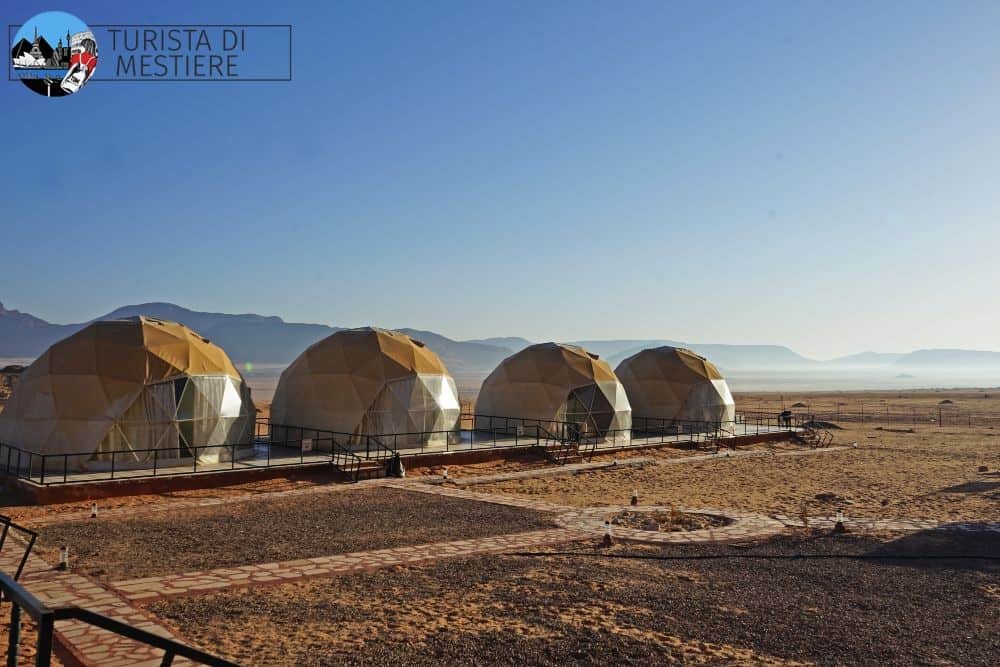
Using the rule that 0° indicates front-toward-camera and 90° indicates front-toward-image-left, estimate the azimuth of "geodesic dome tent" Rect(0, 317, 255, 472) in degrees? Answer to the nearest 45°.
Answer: approximately 315°

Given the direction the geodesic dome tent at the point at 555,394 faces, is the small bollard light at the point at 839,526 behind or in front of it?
in front

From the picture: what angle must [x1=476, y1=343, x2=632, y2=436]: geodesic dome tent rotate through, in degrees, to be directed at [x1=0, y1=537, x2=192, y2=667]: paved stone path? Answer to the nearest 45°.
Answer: approximately 45° to its right

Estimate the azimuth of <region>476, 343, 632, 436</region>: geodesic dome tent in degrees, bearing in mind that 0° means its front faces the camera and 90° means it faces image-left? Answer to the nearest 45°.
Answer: approximately 315°

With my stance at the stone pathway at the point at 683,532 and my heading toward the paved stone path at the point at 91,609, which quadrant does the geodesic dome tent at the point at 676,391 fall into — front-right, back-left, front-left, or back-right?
back-right

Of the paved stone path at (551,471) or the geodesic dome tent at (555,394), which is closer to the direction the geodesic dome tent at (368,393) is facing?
the paved stone path

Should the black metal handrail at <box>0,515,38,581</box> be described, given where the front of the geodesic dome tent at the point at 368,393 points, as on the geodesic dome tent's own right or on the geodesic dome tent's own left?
on the geodesic dome tent's own right

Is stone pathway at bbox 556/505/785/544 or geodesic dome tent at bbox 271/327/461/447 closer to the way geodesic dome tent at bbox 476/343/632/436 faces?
the stone pathway

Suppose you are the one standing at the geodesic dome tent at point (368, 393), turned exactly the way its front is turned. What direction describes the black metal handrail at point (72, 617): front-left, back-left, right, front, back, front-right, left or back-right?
front-right

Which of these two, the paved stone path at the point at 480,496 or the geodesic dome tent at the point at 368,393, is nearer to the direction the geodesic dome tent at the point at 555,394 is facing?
the paved stone path

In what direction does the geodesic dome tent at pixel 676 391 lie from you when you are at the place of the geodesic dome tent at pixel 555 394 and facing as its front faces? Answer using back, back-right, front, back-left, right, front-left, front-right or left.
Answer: left

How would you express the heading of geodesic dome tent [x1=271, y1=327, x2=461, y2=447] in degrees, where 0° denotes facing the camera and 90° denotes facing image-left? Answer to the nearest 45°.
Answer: approximately 315°

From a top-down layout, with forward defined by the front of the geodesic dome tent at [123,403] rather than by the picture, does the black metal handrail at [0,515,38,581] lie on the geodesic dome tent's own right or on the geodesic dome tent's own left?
on the geodesic dome tent's own right

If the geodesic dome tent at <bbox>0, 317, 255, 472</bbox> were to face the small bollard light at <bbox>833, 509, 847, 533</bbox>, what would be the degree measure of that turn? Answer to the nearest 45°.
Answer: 0° — it already faces it

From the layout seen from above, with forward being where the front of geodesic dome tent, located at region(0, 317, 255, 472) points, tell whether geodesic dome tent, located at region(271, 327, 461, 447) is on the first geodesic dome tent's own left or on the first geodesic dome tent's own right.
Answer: on the first geodesic dome tent's own left

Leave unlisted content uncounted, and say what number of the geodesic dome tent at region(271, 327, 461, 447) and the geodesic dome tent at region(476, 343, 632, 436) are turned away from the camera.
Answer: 0
